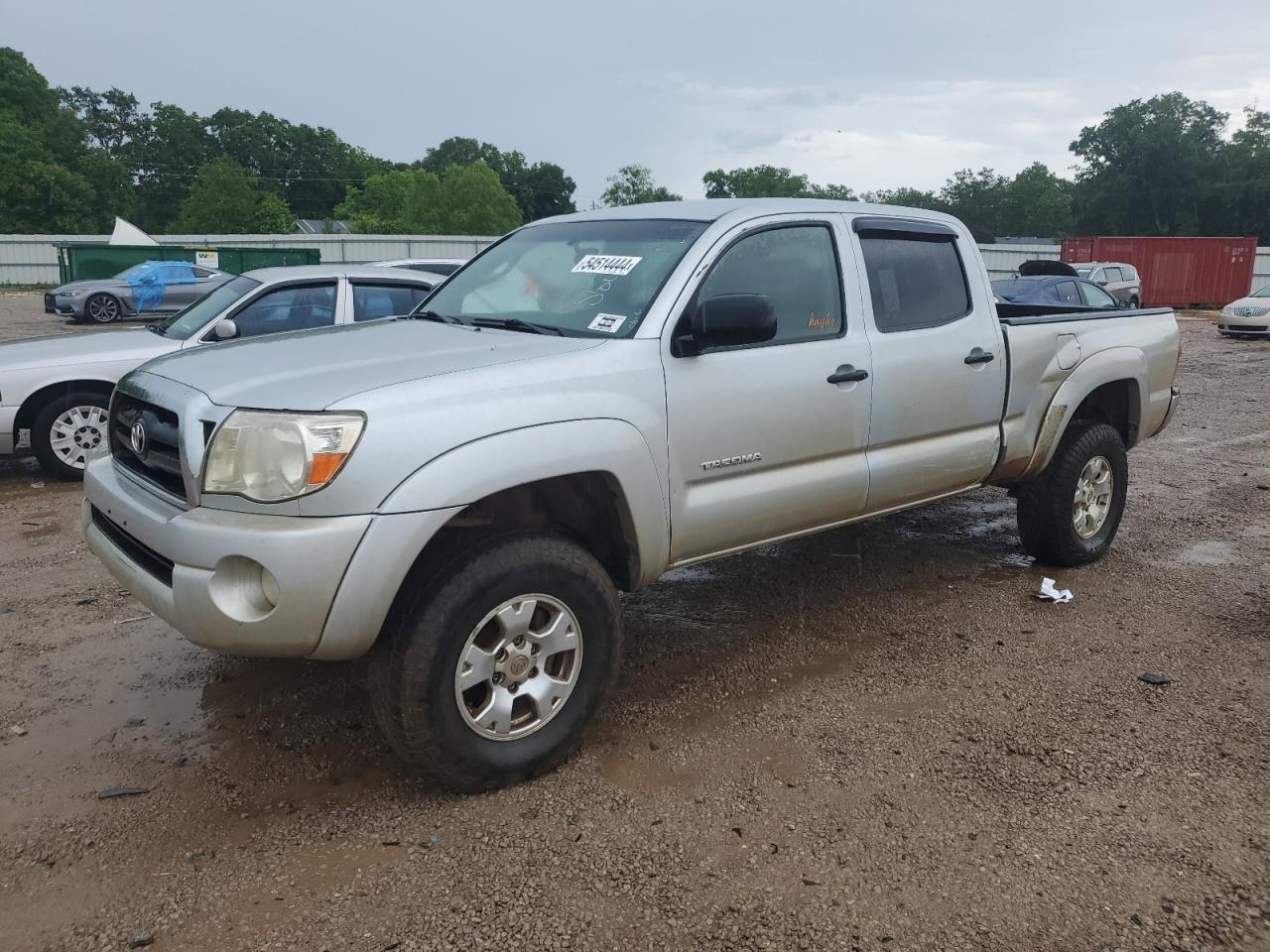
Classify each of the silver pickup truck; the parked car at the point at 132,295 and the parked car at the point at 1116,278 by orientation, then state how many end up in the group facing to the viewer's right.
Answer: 0

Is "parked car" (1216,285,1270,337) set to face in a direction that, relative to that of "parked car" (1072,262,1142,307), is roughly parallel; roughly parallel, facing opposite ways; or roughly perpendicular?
roughly parallel

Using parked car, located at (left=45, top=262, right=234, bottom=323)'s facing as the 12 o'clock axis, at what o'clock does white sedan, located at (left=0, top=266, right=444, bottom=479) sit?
The white sedan is roughly at 9 o'clock from the parked car.

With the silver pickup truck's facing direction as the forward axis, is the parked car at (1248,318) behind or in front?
behind

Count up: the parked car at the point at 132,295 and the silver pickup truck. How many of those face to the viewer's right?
0

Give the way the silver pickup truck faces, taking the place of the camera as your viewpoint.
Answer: facing the viewer and to the left of the viewer

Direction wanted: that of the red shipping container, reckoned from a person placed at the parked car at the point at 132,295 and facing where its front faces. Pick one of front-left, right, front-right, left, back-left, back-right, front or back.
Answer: back

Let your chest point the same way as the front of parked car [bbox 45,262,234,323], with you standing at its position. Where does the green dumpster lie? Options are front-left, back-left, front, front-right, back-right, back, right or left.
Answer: right

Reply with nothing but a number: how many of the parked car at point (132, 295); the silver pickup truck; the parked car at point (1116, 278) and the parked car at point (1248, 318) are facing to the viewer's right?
0

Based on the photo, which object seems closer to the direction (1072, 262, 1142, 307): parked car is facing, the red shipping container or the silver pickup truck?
the silver pickup truck

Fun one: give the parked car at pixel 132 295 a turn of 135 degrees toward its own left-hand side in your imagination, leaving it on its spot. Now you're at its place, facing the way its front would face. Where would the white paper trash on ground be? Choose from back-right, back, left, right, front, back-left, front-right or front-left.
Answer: front-right

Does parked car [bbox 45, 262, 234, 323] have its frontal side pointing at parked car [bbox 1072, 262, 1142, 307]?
no

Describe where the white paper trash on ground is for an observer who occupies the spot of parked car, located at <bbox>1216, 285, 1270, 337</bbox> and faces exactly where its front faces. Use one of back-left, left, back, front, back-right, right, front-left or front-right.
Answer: front-left

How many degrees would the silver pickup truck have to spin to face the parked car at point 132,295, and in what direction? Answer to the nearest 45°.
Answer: approximately 90° to its right

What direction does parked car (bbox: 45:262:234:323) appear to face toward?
to the viewer's left
